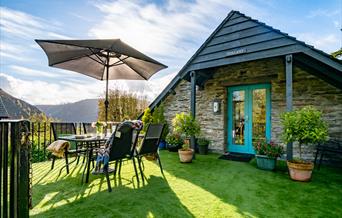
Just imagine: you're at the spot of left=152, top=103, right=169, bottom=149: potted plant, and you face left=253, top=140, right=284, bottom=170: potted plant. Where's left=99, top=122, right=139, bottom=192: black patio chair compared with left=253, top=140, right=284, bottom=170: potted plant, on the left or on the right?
right

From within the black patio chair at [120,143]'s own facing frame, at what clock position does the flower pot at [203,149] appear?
The flower pot is roughly at 3 o'clock from the black patio chair.

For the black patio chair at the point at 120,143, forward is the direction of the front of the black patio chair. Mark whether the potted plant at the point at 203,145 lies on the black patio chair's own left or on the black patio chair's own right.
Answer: on the black patio chair's own right

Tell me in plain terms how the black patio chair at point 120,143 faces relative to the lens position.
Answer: facing away from the viewer and to the left of the viewer

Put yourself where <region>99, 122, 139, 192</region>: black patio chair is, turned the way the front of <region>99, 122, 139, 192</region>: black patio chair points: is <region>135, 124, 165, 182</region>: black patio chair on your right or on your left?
on your right

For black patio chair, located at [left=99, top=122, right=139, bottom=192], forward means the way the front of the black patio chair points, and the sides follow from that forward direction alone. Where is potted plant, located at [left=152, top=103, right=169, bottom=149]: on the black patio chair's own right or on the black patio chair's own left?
on the black patio chair's own right

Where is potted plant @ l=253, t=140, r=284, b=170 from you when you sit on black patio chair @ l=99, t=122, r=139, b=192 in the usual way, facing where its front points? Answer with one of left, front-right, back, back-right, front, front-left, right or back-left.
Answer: back-right

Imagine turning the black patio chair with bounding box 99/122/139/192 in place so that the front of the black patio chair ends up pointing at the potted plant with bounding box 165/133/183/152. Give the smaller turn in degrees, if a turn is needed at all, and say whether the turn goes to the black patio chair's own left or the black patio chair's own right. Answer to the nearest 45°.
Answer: approximately 90° to the black patio chair's own right
